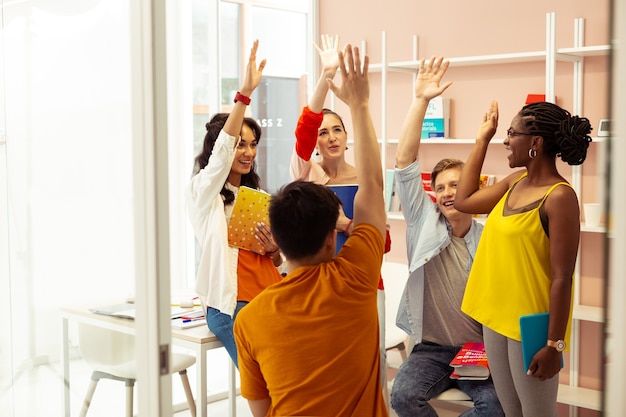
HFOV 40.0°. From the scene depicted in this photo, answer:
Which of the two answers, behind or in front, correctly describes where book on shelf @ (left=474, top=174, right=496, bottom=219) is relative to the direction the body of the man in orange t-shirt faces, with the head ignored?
in front

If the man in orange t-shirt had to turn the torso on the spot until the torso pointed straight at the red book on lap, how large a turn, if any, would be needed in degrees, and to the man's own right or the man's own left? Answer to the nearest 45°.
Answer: approximately 45° to the man's own right

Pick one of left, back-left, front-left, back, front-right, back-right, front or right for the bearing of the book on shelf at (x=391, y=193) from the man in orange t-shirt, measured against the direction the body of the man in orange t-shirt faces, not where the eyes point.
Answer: front

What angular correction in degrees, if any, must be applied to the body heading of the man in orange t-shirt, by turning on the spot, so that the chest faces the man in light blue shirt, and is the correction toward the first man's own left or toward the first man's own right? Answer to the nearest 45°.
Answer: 0° — they already face them

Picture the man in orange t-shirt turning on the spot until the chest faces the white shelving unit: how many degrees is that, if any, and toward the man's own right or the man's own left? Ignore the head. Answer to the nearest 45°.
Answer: approximately 45° to the man's own right

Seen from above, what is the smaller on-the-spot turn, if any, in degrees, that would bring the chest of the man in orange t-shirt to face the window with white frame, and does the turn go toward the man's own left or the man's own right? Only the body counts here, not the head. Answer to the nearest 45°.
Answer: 0° — they already face it

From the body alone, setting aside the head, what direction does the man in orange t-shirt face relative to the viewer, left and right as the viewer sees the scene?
facing away from the viewer

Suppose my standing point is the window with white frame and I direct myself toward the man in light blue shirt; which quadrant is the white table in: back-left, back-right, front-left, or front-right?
front-right
